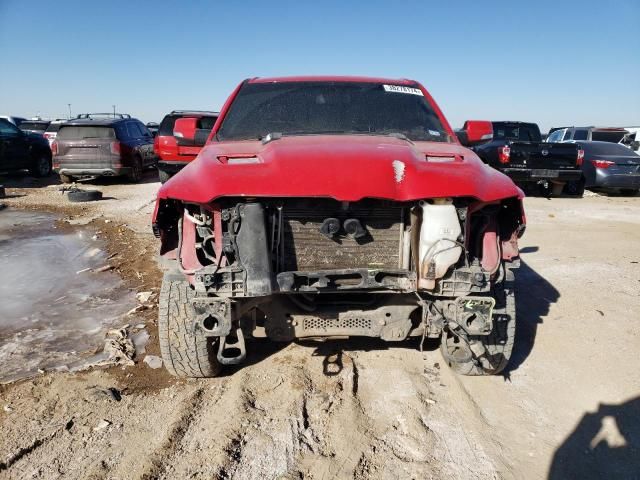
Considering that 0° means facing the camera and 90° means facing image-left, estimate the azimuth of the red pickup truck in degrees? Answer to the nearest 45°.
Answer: approximately 0°

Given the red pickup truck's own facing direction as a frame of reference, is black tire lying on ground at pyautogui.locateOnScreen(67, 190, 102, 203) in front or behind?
behind

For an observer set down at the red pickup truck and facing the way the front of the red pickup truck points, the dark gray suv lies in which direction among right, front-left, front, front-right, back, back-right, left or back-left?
back-right
